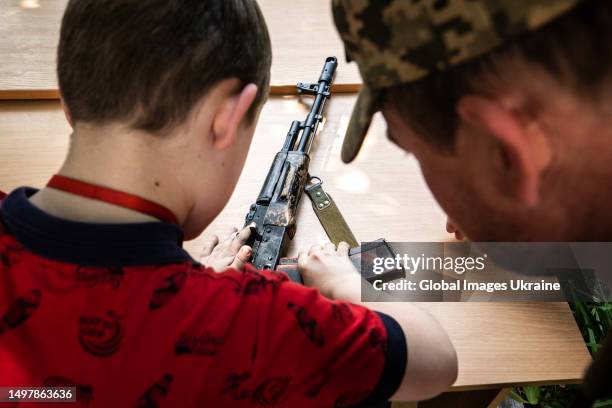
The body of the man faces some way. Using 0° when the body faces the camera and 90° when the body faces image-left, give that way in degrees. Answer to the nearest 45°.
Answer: approximately 135°

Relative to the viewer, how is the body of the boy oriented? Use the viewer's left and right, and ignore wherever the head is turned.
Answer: facing away from the viewer and to the right of the viewer
